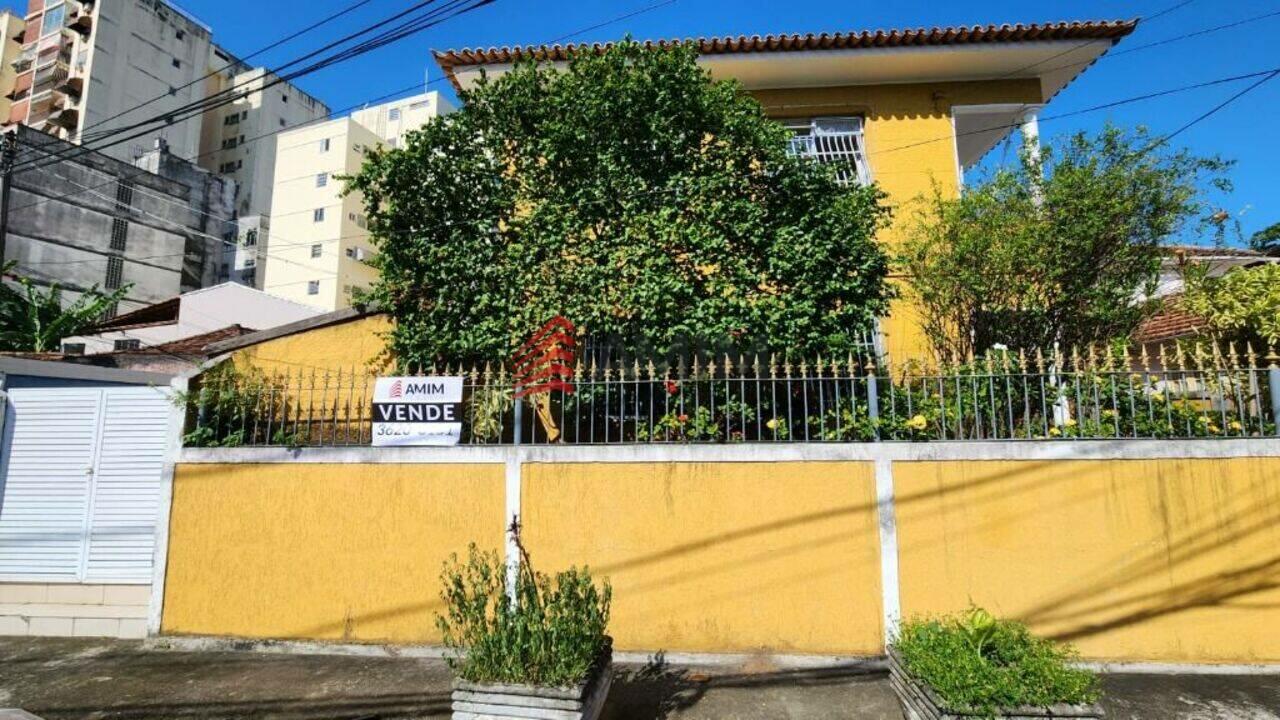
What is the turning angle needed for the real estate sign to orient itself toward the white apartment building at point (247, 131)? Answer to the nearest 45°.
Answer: approximately 180°

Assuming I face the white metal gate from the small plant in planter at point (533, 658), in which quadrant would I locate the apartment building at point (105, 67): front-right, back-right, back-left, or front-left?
front-right

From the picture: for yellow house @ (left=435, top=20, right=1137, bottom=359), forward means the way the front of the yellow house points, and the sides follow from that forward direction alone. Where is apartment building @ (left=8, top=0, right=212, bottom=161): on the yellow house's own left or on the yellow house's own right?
on the yellow house's own right

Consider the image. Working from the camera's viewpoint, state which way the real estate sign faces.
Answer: facing the viewer

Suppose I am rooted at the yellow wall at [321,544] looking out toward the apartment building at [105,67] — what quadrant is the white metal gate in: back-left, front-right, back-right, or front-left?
front-left

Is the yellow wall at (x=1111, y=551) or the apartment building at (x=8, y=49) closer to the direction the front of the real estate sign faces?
the yellow wall

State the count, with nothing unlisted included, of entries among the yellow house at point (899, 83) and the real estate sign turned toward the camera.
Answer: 2

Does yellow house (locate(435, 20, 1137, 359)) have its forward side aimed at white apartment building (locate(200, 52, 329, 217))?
no

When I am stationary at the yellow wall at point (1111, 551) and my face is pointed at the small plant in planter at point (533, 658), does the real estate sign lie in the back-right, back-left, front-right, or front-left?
front-right

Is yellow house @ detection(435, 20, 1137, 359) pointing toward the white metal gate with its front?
no

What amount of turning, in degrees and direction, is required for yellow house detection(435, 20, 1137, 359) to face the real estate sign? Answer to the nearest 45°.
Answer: approximately 45° to its right

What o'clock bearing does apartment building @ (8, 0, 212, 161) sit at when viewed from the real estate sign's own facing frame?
The apartment building is roughly at 5 o'clock from the real estate sign.

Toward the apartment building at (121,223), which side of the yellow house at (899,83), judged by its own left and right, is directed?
right

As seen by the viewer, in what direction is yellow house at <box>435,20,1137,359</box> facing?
toward the camera

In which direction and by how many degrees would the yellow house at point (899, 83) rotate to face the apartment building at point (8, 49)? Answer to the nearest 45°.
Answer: approximately 90° to its right
